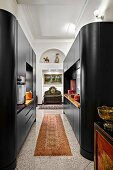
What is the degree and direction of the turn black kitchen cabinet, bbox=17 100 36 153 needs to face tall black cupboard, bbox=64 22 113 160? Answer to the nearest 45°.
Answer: approximately 45° to its right

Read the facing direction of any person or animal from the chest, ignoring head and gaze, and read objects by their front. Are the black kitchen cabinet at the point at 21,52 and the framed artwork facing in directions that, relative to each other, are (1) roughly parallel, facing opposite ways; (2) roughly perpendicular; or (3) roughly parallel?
roughly perpendicular

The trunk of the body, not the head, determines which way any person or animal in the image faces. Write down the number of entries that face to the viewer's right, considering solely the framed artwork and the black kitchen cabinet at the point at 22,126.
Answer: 1

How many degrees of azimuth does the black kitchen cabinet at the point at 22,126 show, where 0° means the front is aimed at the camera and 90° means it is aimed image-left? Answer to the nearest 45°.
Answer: approximately 270°

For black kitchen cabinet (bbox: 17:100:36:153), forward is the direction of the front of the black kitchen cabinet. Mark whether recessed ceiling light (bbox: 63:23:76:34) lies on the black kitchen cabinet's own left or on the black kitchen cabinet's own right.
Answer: on the black kitchen cabinet's own left

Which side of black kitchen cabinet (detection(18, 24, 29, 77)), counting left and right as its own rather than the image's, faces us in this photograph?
right

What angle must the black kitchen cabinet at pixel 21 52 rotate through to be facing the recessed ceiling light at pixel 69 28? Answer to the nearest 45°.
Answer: approximately 45° to its left

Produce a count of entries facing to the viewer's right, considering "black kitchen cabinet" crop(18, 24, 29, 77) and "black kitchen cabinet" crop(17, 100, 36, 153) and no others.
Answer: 2

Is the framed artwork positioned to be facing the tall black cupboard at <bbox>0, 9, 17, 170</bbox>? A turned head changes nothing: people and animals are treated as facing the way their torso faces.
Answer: yes

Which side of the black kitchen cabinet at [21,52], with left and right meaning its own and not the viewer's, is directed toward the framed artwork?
left

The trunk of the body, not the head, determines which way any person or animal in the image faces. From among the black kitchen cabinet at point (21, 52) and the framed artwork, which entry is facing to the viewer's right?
the black kitchen cabinet

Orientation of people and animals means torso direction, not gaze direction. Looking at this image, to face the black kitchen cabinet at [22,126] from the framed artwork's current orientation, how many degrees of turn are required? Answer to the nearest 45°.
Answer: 0° — it already faces it
